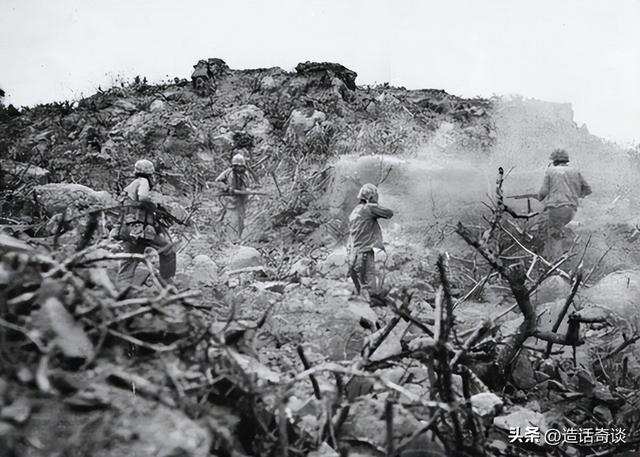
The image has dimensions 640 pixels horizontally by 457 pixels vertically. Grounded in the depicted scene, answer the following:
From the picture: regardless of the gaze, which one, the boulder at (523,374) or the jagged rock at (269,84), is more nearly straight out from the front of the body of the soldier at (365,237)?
the jagged rock

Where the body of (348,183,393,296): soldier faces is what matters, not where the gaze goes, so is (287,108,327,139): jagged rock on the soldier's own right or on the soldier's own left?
on the soldier's own left

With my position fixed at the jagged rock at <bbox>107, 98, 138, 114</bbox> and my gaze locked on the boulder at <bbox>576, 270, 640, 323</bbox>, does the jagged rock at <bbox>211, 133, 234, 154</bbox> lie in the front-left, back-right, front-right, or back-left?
front-left

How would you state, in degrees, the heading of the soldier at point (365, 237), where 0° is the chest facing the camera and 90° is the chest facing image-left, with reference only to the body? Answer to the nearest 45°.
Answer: approximately 225°

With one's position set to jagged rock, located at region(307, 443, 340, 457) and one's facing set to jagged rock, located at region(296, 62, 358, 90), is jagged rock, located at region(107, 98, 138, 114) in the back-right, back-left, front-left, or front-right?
front-left

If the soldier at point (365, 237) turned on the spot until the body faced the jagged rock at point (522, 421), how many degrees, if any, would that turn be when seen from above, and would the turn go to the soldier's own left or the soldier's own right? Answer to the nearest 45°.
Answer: approximately 135° to the soldier's own right
